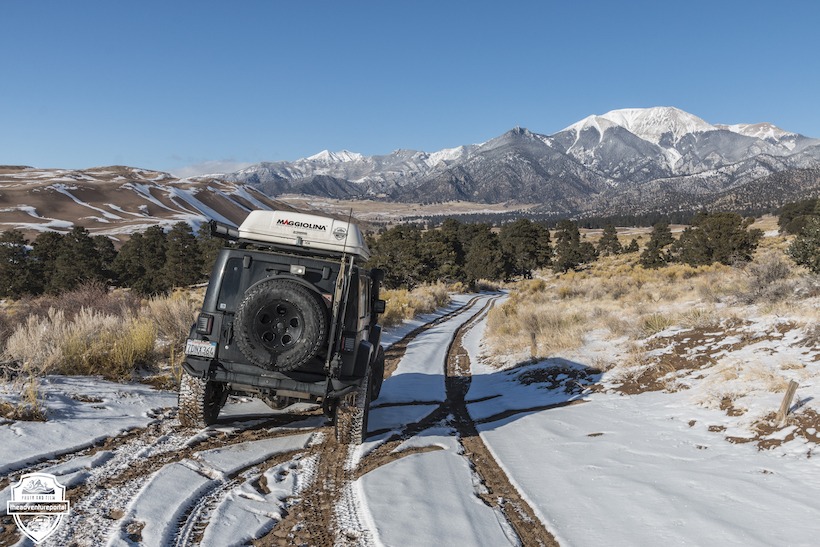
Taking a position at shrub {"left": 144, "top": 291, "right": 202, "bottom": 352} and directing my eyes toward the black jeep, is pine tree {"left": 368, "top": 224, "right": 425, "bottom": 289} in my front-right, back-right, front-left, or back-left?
back-left

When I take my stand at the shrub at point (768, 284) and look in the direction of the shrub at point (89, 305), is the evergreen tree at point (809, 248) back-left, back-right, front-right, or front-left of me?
back-right

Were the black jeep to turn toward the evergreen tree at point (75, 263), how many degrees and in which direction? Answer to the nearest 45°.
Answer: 0° — it already faces it

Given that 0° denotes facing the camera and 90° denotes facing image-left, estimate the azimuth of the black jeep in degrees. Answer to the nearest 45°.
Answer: approximately 180°

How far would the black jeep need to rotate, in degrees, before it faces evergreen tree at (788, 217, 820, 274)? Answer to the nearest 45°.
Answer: approximately 45° to its right

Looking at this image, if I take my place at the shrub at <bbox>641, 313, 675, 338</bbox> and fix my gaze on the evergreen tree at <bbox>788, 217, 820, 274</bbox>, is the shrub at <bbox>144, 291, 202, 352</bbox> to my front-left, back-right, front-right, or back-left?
back-left

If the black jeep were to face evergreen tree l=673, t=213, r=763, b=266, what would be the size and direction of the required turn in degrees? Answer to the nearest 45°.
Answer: approximately 45° to its right
